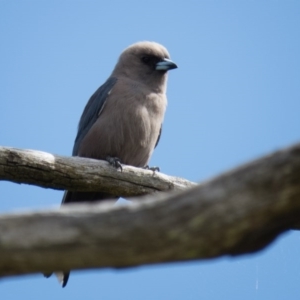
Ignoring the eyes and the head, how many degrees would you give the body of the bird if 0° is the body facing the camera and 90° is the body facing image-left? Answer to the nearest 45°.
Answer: approximately 315°
